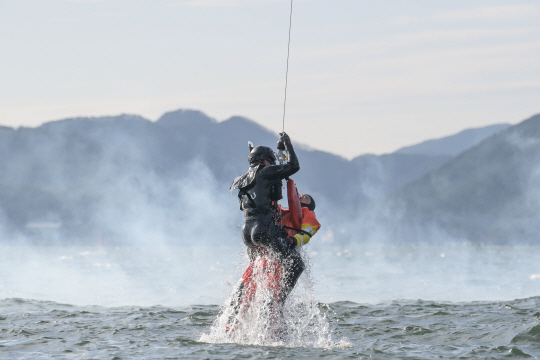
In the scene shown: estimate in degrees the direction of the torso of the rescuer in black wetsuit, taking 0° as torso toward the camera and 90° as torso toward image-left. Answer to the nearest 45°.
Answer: approximately 225°
